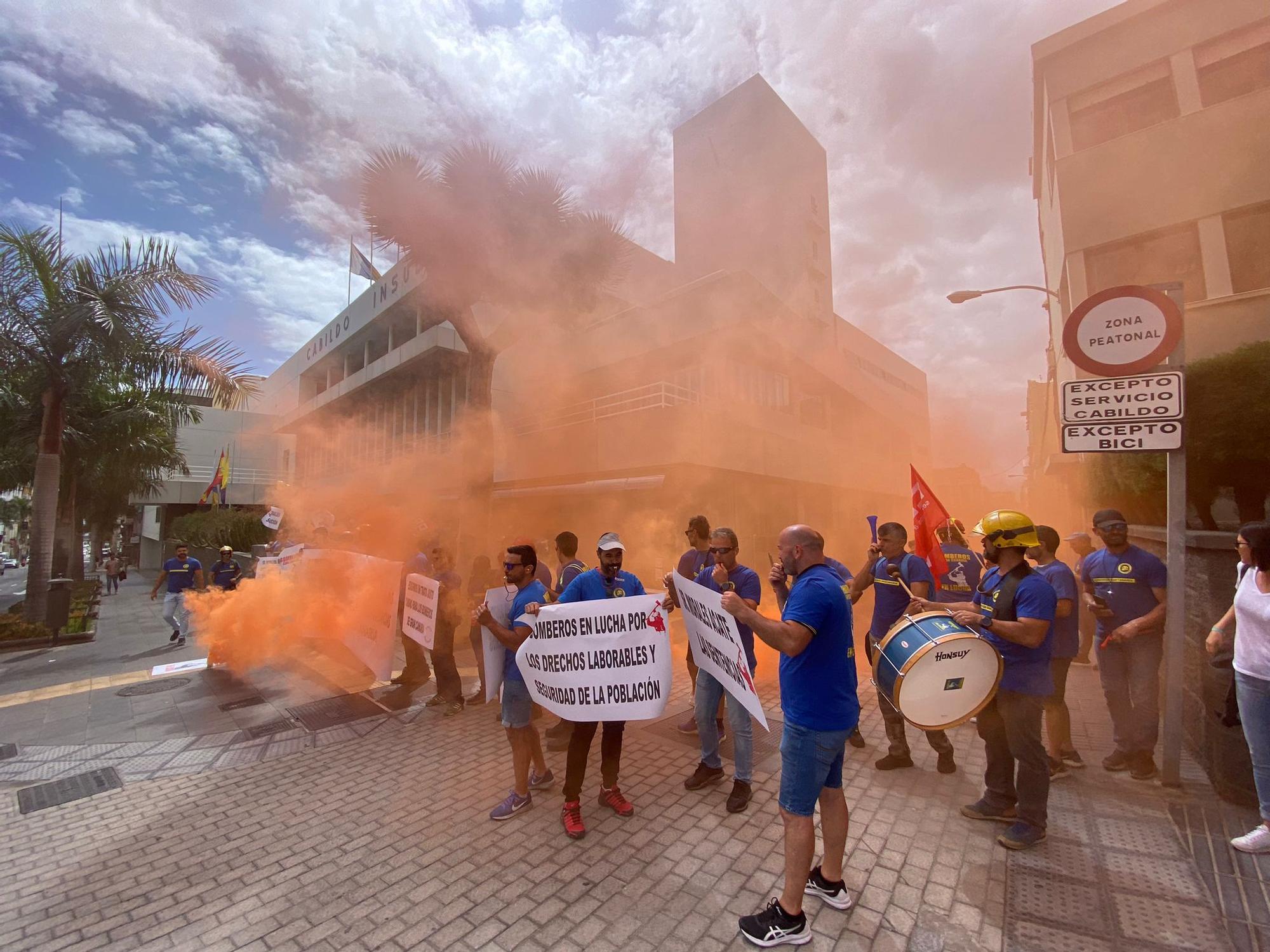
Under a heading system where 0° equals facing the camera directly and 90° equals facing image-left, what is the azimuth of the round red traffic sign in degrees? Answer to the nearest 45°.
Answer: approximately 0°

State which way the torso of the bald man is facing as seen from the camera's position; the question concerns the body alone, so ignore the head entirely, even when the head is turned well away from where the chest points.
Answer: to the viewer's left

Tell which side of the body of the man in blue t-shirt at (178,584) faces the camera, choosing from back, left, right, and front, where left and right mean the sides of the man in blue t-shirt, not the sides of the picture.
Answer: front

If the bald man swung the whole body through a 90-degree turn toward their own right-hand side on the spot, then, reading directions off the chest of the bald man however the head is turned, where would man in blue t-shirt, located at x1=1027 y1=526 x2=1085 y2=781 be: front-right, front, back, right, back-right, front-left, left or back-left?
front-right

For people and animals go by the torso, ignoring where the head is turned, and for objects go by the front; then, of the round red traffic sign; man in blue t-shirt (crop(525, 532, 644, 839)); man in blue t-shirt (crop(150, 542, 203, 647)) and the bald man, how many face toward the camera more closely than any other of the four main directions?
3

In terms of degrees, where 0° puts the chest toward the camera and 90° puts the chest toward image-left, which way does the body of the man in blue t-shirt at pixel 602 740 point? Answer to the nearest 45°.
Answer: approximately 0°

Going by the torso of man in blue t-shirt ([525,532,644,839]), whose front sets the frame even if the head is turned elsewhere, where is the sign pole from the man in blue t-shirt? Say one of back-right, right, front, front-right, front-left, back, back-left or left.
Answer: left

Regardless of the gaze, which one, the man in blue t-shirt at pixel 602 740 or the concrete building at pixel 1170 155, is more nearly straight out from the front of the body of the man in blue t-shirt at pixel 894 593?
the man in blue t-shirt

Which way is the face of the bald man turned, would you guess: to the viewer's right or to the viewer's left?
to the viewer's left

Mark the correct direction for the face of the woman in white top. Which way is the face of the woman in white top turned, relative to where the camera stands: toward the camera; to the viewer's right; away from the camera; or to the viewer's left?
to the viewer's left

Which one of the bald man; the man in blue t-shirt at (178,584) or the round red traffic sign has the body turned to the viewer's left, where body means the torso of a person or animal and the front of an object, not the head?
the bald man

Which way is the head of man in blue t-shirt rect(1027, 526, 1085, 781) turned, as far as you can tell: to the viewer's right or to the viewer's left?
to the viewer's left

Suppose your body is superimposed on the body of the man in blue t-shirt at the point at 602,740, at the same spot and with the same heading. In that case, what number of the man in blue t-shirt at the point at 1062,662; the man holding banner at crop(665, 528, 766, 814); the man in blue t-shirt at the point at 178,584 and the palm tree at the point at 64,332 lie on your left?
2
